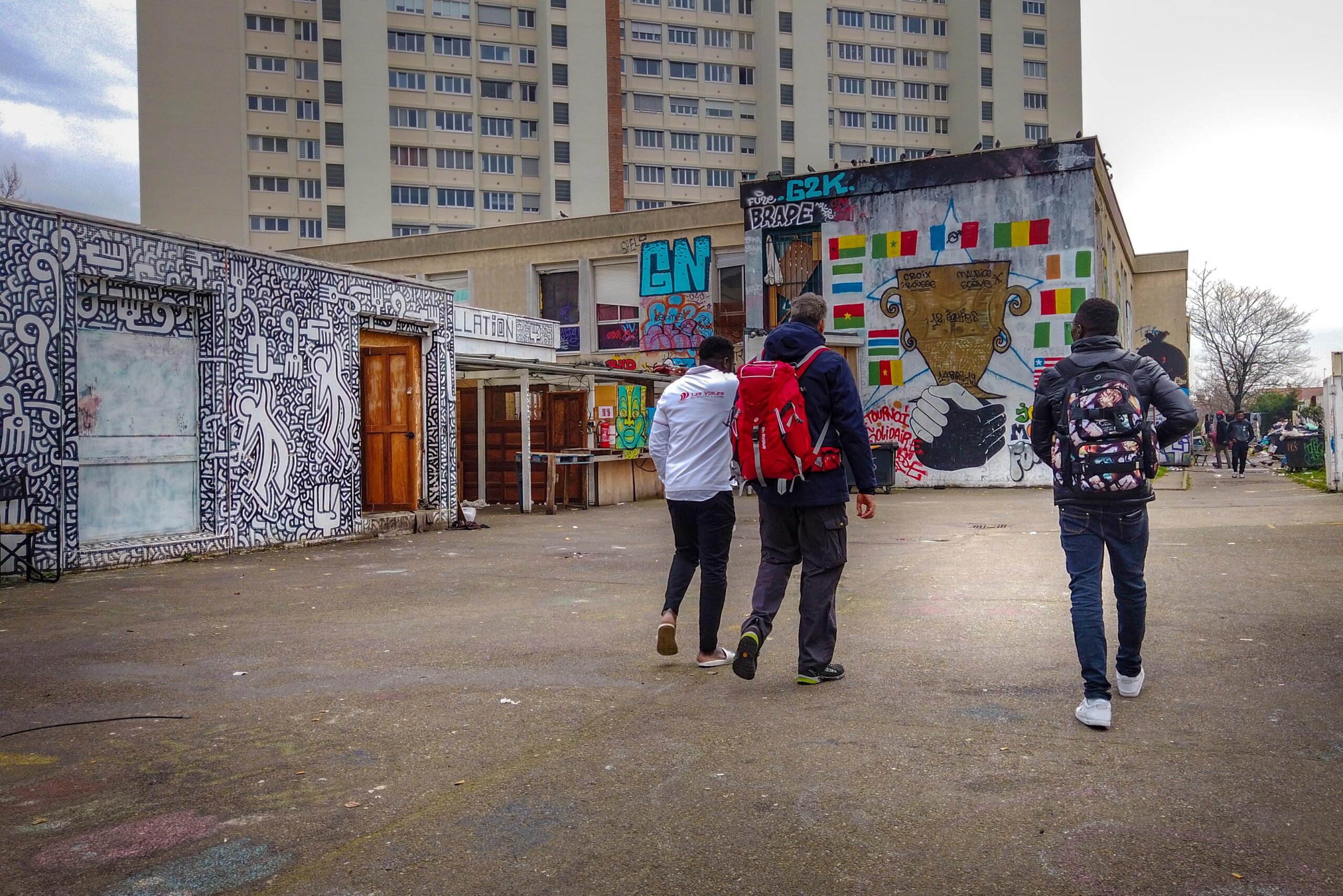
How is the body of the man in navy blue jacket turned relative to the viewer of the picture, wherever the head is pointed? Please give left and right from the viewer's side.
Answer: facing away from the viewer and to the right of the viewer

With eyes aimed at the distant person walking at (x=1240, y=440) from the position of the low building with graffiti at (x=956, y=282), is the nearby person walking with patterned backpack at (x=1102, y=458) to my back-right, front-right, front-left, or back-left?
back-right

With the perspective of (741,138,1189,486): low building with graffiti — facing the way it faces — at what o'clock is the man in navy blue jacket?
The man in navy blue jacket is roughly at 12 o'clock from the low building with graffiti.

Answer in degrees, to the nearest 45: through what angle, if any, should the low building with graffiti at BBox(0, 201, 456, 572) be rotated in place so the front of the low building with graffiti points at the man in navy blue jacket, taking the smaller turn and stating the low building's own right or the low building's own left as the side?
approximately 45° to the low building's own right

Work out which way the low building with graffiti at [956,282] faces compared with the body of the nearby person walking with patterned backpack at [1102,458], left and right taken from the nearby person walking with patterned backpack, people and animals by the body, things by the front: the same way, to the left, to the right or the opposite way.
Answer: the opposite way

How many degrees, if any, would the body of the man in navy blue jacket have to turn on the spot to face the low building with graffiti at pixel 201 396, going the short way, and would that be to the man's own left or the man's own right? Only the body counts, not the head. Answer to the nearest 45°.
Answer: approximately 90° to the man's own left

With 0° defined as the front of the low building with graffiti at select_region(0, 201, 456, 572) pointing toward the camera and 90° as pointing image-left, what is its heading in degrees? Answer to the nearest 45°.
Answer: approximately 315°

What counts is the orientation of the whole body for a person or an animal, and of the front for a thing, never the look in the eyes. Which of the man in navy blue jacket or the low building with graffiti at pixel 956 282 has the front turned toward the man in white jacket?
the low building with graffiti

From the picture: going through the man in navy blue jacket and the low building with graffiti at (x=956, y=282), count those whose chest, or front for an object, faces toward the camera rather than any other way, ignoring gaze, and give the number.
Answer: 1

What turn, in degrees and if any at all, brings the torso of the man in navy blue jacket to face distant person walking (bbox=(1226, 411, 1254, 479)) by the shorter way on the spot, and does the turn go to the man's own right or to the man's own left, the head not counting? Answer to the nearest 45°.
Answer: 0° — they already face them

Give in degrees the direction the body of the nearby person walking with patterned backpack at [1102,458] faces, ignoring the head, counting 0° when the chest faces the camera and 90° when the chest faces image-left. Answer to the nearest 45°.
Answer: approximately 180°

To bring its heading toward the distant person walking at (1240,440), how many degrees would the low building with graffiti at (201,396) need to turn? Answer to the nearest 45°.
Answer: approximately 45° to its left
